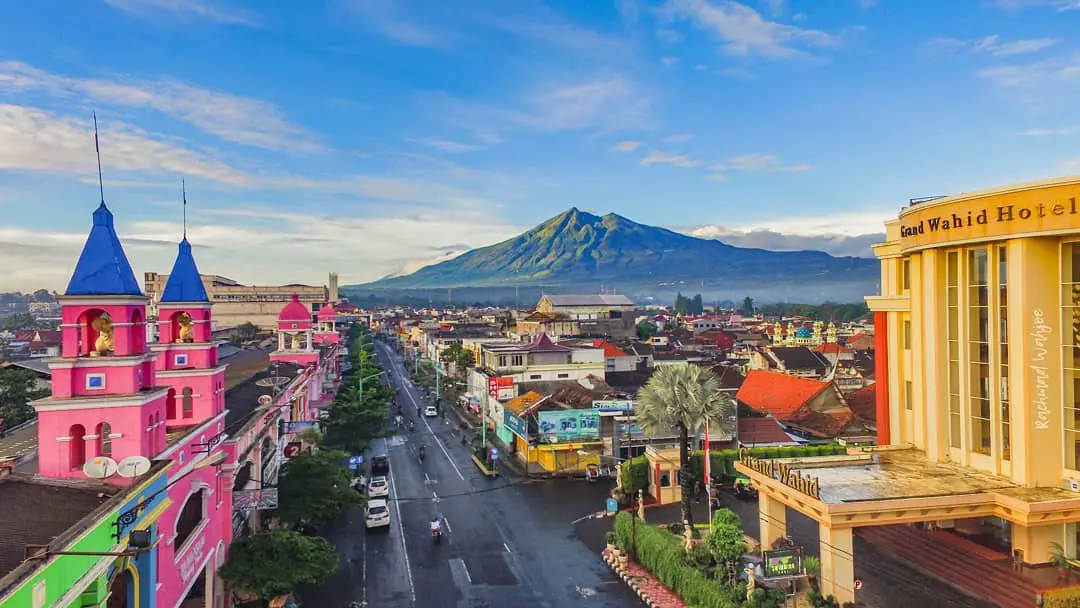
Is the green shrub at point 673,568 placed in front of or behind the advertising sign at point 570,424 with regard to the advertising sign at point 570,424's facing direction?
in front

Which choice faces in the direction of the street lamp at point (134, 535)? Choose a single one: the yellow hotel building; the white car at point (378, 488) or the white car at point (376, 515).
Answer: the yellow hotel building

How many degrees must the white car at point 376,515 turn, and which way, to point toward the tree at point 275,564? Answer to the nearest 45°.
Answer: approximately 180°

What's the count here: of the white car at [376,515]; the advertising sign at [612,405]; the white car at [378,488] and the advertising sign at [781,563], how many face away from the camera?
2

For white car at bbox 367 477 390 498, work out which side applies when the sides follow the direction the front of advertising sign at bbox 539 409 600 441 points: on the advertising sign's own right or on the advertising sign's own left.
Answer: on the advertising sign's own right

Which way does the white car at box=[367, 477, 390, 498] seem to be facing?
away from the camera

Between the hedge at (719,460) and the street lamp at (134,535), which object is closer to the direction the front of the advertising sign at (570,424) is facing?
the street lamp

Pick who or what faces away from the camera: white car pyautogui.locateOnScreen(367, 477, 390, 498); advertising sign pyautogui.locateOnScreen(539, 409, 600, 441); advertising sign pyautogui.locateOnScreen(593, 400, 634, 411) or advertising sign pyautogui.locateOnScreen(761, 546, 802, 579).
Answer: the white car

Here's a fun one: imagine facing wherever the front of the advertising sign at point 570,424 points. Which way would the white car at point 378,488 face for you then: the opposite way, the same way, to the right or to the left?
the opposite way

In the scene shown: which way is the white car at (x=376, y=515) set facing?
away from the camera

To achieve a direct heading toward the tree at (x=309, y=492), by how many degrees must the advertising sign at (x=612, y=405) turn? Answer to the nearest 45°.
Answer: approximately 45° to its right

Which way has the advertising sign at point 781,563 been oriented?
toward the camera

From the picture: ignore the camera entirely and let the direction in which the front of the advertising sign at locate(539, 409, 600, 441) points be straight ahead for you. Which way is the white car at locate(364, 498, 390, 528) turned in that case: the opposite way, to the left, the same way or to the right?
the opposite way

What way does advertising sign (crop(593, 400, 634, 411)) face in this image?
toward the camera

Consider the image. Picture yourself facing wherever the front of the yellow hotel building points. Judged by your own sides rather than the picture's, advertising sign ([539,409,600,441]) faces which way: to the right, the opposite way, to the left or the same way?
to the left

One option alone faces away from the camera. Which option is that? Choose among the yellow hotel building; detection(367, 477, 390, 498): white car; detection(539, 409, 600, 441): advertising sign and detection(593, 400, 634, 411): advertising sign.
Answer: the white car

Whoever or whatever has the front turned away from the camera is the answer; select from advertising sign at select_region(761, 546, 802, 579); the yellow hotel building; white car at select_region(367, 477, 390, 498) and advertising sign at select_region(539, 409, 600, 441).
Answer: the white car

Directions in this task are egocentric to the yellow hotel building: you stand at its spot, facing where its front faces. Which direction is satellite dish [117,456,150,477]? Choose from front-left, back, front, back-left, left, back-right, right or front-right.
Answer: front
